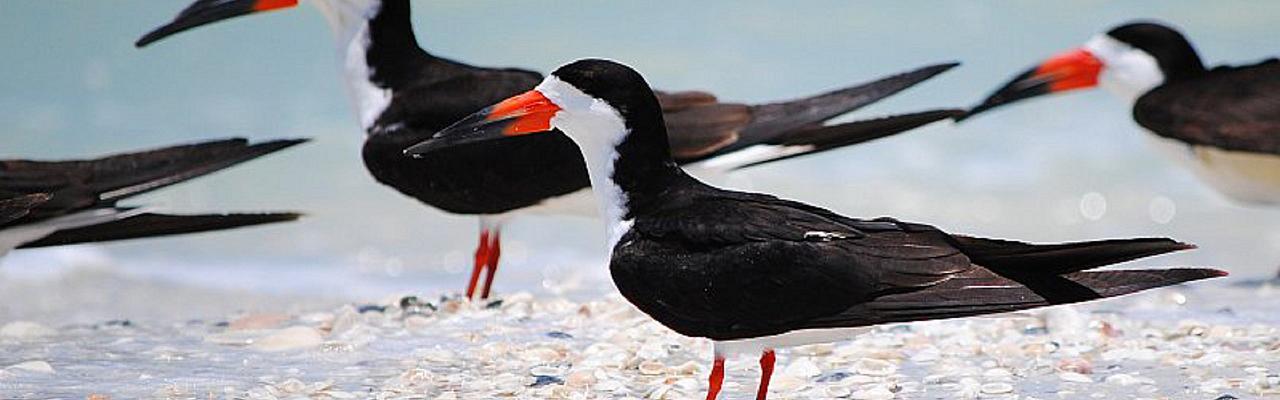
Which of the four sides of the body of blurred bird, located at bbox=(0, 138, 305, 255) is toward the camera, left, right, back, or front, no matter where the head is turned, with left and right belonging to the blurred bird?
left

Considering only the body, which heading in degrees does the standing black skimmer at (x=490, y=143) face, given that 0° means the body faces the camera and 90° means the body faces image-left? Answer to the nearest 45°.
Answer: approximately 90°

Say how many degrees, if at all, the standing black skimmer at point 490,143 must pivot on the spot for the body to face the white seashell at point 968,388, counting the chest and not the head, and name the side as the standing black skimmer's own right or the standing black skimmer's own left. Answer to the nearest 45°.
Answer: approximately 135° to the standing black skimmer's own left

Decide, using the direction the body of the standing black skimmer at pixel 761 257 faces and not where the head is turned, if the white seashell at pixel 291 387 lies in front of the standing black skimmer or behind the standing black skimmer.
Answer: in front

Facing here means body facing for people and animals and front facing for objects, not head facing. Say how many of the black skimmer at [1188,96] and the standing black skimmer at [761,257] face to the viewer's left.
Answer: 2

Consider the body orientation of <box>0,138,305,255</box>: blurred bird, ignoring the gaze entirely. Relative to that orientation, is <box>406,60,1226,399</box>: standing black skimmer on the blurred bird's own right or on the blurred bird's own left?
on the blurred bird's own left

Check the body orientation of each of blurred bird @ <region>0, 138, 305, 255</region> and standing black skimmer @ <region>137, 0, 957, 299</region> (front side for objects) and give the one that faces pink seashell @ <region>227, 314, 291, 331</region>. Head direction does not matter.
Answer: the standing black skimmer

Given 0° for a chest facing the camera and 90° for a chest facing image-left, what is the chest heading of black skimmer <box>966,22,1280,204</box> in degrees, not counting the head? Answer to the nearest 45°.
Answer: approximately 90°

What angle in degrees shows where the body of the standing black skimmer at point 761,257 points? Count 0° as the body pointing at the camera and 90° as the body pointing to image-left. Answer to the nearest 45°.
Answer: approximately 90°
